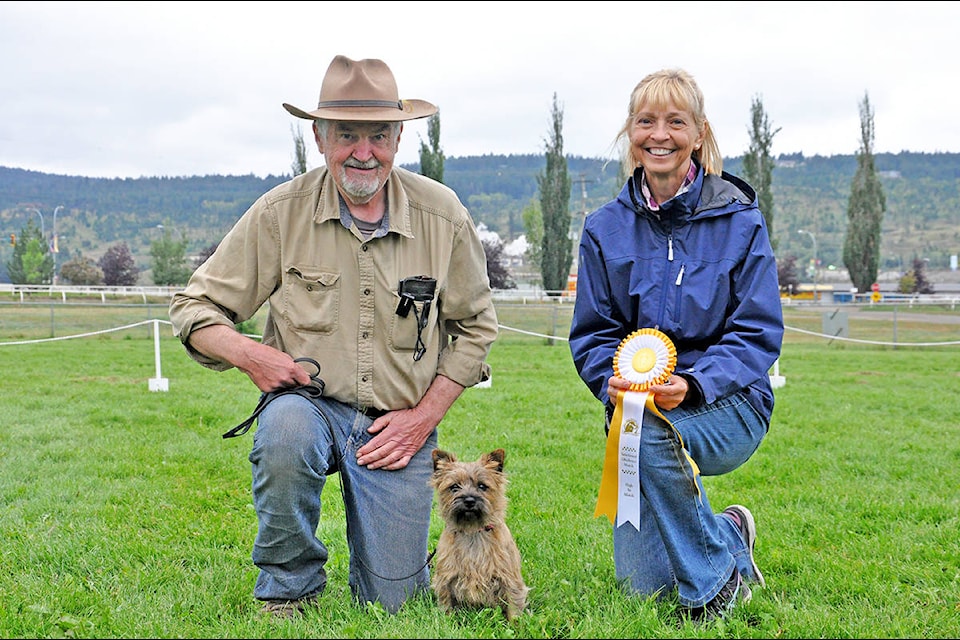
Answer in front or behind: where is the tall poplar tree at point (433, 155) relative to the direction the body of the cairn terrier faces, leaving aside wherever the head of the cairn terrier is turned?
behind

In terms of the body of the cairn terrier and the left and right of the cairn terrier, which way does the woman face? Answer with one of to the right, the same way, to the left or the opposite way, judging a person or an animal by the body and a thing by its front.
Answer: the same way

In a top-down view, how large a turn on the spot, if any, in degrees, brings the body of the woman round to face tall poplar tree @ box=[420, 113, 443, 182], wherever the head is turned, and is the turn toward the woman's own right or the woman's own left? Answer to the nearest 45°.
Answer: approximately 180°

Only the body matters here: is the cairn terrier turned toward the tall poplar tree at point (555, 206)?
no

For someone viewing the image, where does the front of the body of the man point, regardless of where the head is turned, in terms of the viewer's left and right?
facing the viewer

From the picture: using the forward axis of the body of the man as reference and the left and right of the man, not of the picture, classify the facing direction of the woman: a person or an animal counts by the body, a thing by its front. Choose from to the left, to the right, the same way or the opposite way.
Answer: the same way

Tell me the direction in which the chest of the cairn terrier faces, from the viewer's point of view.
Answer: toward the camera

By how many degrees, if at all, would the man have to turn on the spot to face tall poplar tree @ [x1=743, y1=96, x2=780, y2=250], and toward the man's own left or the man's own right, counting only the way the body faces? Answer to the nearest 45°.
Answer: approximately 135° to the man's own left

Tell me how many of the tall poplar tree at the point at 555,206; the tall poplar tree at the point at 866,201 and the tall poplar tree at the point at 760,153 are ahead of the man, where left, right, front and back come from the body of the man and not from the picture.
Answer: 0

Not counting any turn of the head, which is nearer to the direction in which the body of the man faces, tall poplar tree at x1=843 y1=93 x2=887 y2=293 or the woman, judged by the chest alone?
the woman

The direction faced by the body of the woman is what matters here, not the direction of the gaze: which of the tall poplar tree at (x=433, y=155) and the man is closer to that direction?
the man

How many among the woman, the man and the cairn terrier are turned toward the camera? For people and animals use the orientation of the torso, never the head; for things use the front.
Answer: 3

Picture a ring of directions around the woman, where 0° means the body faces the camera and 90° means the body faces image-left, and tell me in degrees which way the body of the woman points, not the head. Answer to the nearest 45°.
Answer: approximately 0°

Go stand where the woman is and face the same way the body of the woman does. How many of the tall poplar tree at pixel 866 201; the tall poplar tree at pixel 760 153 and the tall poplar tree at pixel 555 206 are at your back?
3

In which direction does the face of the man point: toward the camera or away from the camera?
toward the camera
